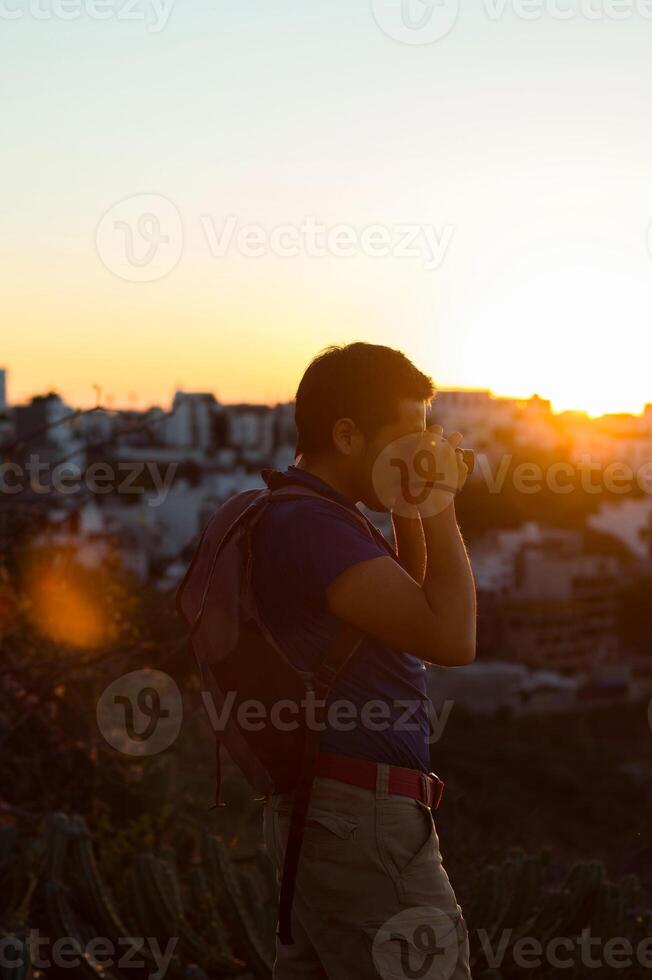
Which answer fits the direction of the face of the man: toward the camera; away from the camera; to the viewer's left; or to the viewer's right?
to the viewer's right

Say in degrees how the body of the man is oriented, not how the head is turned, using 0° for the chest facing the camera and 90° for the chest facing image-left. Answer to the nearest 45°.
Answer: approximately 270°
